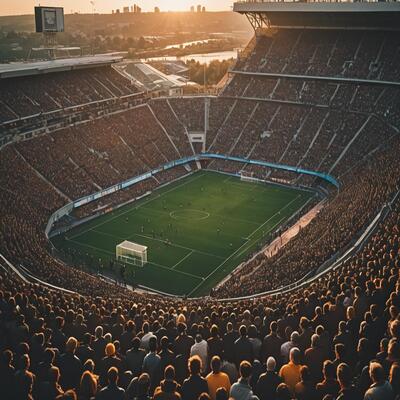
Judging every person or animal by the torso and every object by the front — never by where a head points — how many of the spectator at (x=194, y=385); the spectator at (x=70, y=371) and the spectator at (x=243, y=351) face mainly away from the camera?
3

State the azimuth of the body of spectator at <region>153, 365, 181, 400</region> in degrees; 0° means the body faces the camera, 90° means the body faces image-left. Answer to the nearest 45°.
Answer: approximately 180°

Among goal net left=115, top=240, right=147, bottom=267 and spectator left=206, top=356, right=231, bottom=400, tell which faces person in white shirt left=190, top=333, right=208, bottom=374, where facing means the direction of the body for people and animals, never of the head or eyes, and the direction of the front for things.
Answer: the spectator

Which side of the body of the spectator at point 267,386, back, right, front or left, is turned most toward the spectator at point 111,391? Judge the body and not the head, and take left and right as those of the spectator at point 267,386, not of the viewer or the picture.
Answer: left

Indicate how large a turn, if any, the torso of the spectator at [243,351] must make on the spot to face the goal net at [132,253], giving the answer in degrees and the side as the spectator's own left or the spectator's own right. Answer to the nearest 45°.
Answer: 0° — they already face it

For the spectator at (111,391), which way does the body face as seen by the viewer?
away from the camera

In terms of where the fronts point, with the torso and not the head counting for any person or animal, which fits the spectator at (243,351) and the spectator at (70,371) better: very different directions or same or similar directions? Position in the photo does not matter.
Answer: same or similar directions
